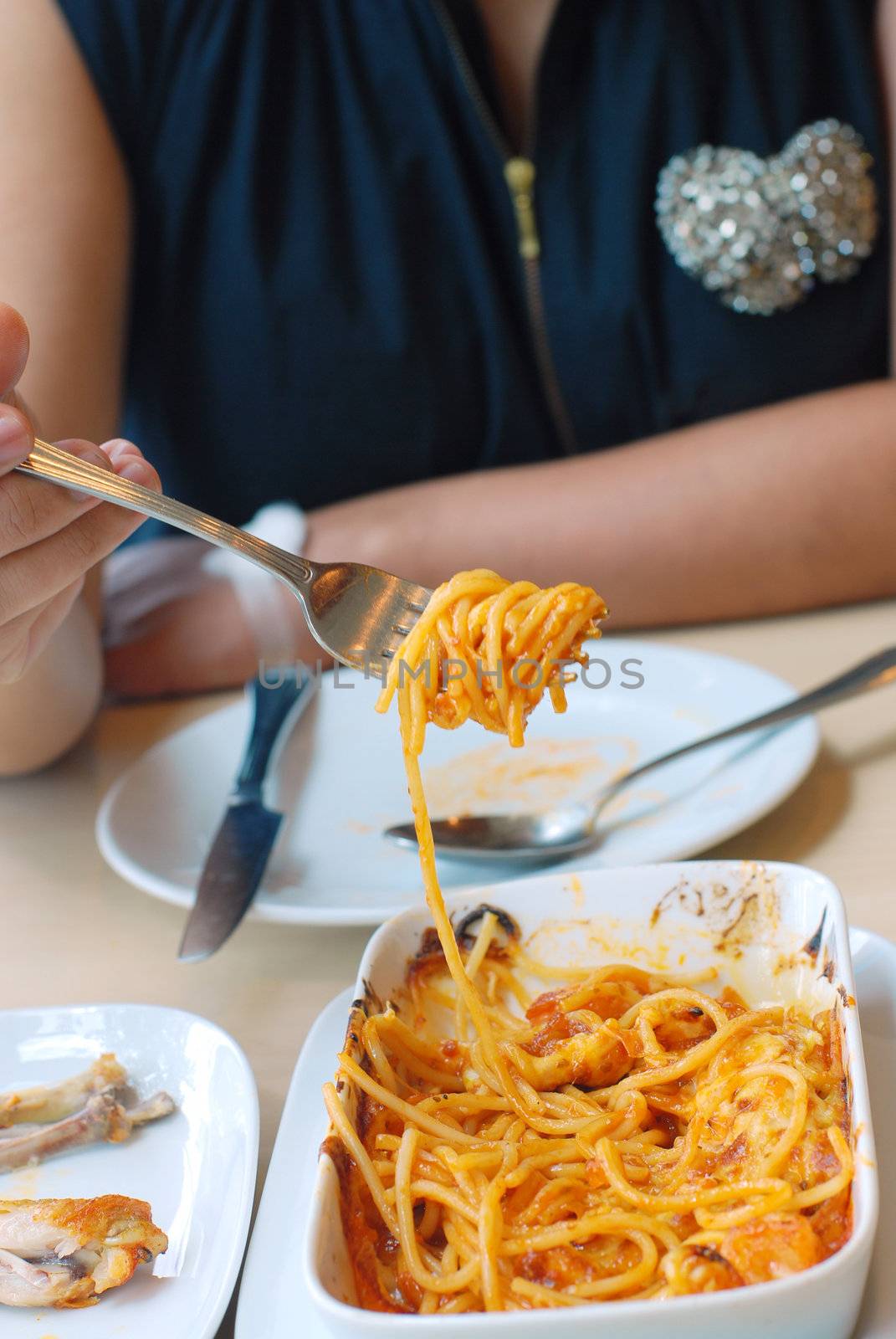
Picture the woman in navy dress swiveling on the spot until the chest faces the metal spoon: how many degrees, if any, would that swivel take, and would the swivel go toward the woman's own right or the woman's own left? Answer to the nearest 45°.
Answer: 0° — they already face it

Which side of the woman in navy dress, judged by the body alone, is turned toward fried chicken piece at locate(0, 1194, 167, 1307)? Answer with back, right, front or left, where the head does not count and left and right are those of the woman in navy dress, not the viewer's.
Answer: front

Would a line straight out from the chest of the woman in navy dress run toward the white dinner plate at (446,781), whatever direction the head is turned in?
yes

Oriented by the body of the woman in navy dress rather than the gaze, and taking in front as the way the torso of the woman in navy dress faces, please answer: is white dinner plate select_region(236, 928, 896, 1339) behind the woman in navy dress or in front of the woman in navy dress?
in front

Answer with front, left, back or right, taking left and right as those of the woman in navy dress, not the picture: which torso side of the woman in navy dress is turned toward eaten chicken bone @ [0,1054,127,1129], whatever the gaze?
front

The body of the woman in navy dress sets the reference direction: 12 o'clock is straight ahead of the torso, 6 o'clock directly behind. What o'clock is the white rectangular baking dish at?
The white rectangular baking dish is roughly at 12 o'clock from the woman in navy dress.

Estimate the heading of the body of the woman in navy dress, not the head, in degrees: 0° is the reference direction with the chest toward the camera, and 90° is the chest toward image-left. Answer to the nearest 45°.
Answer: approximately 0°

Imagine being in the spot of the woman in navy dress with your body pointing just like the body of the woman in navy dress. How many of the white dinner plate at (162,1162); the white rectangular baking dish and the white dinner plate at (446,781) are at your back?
0
